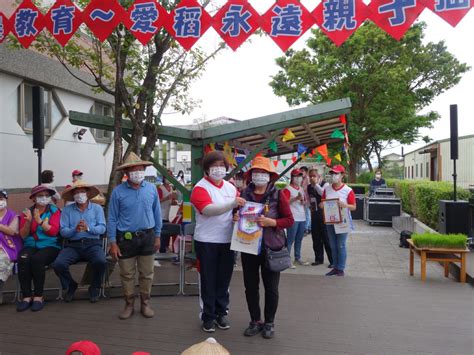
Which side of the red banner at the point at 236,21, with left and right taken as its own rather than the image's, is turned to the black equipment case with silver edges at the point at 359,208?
back

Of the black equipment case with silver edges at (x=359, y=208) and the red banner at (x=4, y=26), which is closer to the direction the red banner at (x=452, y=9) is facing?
the red banner

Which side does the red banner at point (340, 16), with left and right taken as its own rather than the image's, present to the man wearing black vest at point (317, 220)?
back

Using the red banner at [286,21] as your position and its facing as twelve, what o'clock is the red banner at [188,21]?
the red banner at [188,21] is roughly at 3 o'clock from the red banner at [286,21].

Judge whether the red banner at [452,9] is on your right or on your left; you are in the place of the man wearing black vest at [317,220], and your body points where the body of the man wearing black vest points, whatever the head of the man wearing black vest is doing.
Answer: on your left

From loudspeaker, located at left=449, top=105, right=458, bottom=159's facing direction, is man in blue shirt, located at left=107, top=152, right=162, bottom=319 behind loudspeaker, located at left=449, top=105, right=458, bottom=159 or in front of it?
in front

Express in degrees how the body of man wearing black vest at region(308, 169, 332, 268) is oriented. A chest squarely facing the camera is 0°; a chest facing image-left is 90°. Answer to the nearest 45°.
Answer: approximately 45°

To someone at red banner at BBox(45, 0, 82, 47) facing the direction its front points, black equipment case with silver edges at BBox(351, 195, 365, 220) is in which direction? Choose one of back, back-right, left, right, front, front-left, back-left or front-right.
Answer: back-left
